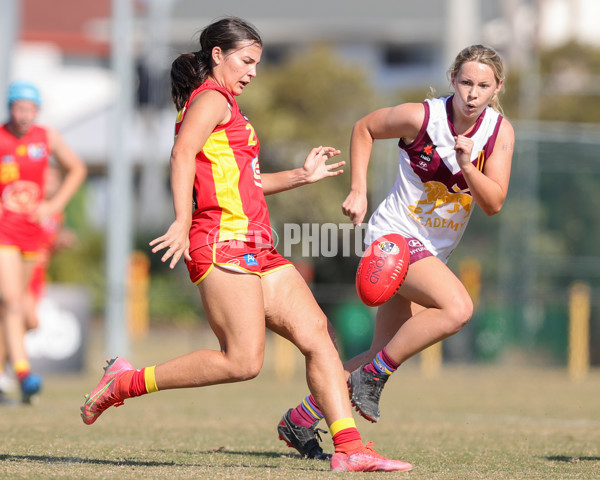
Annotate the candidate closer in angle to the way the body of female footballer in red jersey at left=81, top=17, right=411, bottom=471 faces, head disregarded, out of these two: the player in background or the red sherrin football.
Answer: the red sherrin football

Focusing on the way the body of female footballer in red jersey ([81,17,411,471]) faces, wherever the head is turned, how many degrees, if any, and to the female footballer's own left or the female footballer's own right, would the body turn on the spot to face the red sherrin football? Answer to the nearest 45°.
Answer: approximately 45° to the female footballer's own left

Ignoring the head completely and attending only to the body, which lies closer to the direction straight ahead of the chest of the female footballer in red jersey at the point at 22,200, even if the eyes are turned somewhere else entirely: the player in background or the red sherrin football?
the red sherrin football

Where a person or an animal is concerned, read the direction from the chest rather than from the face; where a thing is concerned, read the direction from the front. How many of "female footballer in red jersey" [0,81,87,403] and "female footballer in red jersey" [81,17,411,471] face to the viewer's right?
1

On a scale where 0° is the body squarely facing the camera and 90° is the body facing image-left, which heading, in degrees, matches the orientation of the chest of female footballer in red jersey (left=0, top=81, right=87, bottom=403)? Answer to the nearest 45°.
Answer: approximately 0°

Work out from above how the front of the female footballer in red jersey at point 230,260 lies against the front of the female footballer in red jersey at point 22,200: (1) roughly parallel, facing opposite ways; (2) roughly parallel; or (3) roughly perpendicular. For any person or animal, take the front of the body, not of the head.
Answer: roughly perpendicular

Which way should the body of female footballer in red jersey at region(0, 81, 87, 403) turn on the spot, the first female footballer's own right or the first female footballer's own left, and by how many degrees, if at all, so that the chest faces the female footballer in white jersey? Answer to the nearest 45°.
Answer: approximately 45° to the first female footballer's own left

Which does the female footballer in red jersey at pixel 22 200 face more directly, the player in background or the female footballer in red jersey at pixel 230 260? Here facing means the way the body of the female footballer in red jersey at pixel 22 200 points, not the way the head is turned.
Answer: the female footballer in red jersey
